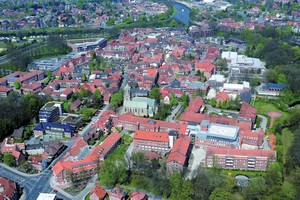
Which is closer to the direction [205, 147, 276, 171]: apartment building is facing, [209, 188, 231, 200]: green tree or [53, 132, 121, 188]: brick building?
the green tree

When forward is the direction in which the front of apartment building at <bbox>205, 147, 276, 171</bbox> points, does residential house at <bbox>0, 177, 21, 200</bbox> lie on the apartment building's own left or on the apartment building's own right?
on the apartment building's own right

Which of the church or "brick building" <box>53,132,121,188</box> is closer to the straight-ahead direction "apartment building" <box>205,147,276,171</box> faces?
the brick building

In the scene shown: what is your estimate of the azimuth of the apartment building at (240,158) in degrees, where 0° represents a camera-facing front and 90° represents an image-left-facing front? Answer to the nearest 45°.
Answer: approximately 0°

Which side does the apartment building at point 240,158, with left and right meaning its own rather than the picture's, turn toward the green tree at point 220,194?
front

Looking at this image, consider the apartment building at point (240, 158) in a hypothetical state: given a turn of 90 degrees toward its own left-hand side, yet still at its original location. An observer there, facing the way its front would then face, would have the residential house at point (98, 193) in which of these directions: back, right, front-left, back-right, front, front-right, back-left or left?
back-right

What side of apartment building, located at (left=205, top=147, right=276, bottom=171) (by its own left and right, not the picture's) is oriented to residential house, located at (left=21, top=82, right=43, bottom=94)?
right

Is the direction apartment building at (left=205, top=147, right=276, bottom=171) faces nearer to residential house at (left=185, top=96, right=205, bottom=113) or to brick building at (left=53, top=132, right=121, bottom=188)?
the brick building

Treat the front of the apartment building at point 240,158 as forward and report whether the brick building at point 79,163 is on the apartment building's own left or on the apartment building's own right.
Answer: on the apartment building's own right

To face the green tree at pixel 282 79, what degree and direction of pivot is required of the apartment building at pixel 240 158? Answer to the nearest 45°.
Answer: approximately 180°

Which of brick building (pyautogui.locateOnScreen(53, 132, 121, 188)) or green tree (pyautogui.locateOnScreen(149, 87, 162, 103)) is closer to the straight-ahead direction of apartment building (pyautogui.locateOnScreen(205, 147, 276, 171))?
the brick building

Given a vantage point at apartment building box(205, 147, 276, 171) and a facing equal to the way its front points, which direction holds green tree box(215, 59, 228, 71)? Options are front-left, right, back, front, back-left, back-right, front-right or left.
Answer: back

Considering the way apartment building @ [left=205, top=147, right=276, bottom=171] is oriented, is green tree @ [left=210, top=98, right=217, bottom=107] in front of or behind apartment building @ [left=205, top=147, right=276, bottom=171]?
behind

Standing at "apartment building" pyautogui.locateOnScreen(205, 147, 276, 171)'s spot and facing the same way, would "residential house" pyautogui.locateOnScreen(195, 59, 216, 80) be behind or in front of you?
behind

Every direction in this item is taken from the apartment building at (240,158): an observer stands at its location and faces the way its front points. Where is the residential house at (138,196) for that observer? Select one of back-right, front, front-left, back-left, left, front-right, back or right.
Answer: front-right

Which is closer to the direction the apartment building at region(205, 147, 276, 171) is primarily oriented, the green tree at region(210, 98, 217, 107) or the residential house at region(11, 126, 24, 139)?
the residential house
